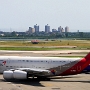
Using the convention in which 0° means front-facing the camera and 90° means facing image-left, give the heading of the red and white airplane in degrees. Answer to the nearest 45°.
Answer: approximately 90°
